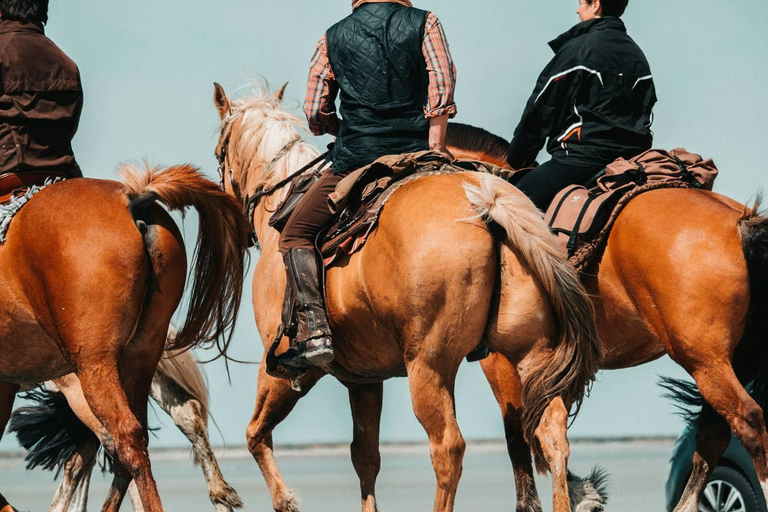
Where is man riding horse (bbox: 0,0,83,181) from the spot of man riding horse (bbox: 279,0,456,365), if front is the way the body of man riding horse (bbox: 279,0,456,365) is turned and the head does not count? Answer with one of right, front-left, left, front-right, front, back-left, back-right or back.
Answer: front-left

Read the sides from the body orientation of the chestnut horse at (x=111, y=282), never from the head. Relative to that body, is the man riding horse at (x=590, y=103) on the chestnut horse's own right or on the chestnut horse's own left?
on the chestnut horse's own right

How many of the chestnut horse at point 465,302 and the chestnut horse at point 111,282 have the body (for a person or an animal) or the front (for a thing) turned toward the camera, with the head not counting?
0

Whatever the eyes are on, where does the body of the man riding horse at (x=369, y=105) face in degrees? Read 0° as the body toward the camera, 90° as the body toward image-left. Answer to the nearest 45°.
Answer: approximately 135°

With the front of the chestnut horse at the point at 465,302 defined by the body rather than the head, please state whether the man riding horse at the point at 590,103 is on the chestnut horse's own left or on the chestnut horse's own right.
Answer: on the chestnut horse's own right

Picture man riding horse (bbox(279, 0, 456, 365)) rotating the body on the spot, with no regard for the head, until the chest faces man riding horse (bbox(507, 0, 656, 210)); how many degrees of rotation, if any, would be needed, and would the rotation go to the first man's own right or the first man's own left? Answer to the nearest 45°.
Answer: approximately 135° to the first man's own right

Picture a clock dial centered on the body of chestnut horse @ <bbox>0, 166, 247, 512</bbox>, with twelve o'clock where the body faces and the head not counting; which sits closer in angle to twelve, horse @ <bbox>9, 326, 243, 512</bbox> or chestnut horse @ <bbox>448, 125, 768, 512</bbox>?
the horse

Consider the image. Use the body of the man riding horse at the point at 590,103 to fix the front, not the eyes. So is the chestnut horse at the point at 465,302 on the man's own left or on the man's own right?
on the man's own left

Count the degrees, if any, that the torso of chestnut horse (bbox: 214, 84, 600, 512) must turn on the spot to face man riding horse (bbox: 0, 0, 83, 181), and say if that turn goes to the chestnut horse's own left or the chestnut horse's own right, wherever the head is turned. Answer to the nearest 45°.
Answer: approximately 45° to the chestnut horse's own left

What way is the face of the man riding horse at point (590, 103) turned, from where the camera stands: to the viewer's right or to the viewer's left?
to the viewer's left

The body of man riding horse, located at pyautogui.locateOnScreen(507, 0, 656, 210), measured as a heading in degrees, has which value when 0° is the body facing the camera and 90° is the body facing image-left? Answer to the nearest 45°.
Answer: approximately 135°
